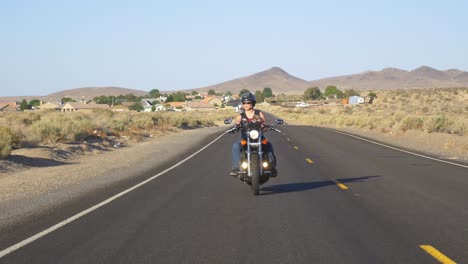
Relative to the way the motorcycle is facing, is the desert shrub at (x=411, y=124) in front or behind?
behind

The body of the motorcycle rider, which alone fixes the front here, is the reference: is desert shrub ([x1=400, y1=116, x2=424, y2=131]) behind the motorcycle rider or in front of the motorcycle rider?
behind

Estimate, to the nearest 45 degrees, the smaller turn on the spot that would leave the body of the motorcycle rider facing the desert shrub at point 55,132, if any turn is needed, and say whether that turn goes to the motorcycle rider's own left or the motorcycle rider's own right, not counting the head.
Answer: approximately 135° to the motorcycle rider's own right

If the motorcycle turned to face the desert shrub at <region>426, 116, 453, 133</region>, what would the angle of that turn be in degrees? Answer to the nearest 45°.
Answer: approximately 135° to its left

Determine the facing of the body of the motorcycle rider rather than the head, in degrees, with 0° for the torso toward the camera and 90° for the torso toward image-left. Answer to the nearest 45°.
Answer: approximately 0°

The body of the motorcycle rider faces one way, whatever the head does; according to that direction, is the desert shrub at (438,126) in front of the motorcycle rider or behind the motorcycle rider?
behind
